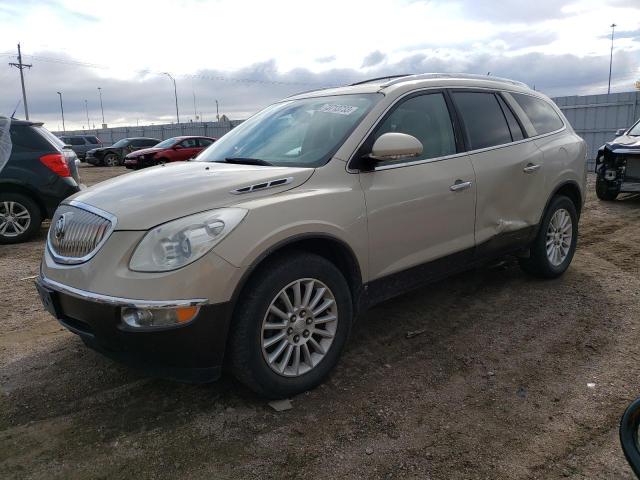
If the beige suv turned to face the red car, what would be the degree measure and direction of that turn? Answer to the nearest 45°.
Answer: approximately 135° to its right

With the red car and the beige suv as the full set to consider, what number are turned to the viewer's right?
0

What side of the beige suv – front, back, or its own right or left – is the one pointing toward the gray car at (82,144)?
right

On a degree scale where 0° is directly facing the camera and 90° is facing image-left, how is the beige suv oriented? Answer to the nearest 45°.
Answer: approximately 45°

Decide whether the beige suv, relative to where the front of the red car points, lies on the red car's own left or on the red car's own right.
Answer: on the red car's own left
